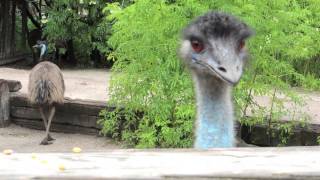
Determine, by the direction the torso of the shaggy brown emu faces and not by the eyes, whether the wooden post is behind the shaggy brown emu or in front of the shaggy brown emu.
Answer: in front

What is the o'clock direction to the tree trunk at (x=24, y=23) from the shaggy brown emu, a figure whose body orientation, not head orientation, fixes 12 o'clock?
The tree trunk is roughly at 12 o'clock from the shaggy brown emu.

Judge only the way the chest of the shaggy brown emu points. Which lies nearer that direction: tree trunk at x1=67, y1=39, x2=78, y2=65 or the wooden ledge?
the tree trunk

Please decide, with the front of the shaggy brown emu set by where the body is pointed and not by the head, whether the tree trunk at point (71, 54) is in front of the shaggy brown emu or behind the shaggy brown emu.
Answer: in front

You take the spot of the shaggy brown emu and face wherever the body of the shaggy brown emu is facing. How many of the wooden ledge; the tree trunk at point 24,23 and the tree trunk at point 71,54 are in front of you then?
2

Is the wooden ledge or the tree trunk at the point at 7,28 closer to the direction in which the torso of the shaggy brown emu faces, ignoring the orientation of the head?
the tree trunk

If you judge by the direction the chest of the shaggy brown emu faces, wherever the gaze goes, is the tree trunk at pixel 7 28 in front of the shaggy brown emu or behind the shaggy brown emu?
in front

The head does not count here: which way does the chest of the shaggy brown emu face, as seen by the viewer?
away from the camera

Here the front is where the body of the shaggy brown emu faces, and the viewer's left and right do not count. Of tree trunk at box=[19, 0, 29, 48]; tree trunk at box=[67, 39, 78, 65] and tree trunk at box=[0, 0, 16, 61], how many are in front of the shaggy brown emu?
3

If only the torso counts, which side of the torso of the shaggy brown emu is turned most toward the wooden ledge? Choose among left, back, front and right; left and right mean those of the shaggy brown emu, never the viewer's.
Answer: back

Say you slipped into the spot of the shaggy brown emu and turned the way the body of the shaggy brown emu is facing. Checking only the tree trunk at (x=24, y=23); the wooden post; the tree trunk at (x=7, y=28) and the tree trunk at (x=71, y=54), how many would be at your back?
0
